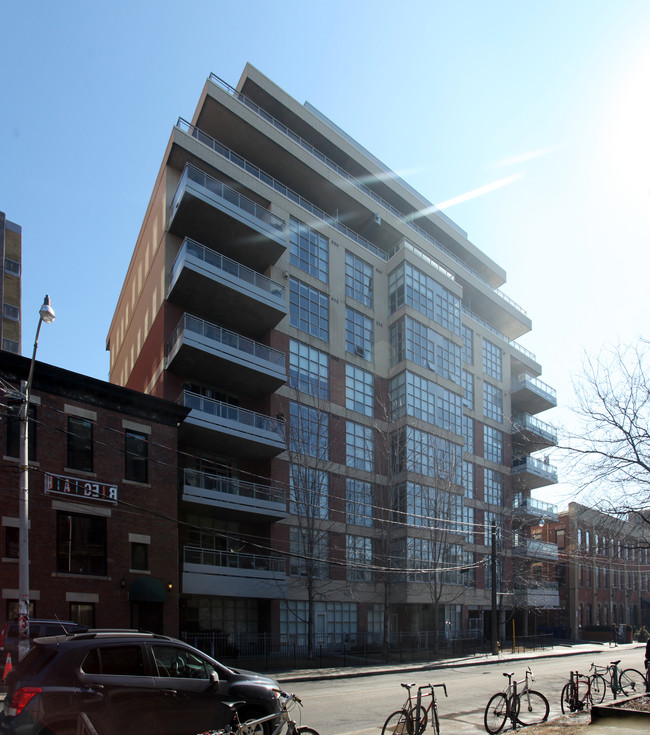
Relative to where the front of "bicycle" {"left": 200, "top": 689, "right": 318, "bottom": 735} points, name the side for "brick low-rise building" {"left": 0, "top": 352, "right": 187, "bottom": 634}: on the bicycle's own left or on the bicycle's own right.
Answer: on the bicycle's own left

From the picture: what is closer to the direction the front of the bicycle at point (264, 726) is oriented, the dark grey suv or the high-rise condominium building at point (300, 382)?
the high-rise condominium building

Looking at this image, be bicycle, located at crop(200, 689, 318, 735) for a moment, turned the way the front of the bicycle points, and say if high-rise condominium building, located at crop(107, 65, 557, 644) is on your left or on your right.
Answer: on your left

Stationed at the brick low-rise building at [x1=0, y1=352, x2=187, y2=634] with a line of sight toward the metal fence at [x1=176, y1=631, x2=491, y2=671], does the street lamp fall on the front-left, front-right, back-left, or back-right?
back-right

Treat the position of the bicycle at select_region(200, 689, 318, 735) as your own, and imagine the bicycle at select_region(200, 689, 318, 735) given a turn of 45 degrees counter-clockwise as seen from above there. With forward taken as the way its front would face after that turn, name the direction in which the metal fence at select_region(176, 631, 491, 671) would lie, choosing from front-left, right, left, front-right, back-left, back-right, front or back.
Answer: front-left

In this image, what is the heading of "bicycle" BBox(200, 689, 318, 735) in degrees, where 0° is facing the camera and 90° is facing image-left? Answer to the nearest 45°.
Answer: approximately 270°

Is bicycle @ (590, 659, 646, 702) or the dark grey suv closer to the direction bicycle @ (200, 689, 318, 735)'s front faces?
the bicycle
